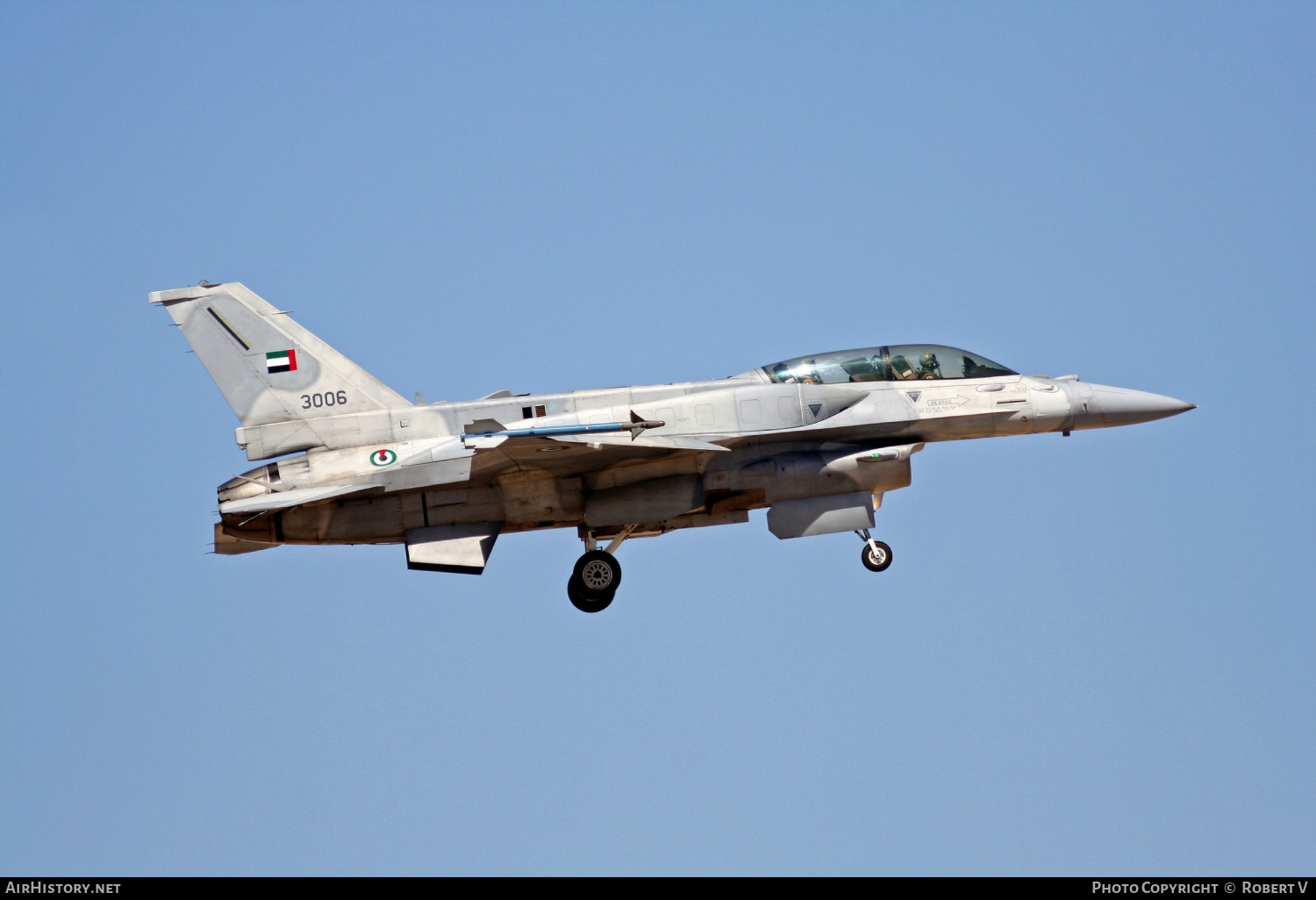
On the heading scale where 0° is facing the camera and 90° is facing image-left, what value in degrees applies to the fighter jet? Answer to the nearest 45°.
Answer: approximately 270°
